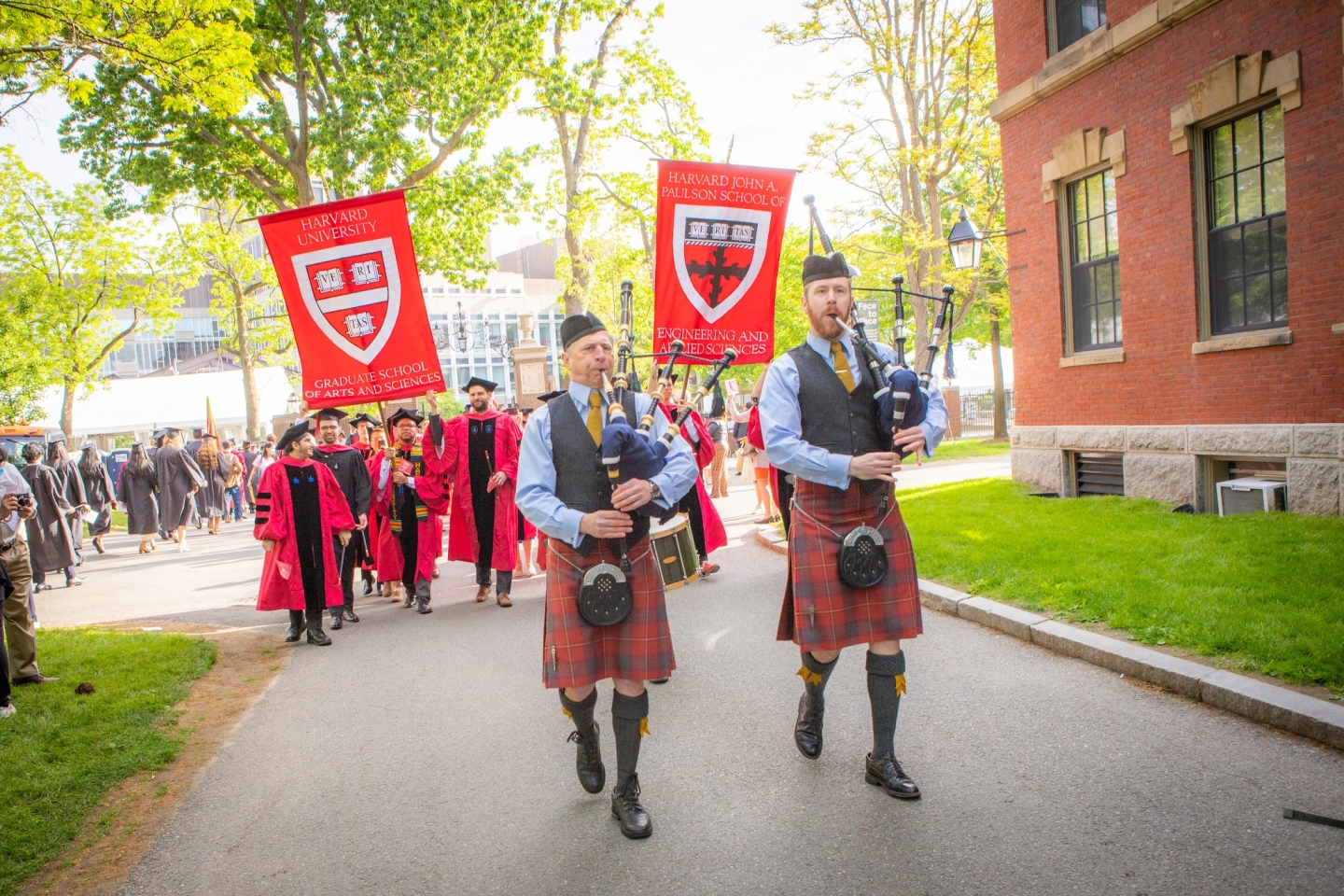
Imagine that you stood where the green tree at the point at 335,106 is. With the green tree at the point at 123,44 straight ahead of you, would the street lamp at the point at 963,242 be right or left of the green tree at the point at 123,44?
left

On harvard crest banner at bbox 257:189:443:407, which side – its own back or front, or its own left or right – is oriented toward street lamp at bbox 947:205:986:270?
left

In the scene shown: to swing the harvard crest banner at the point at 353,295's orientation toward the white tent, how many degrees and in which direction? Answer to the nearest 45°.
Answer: approximately 180°

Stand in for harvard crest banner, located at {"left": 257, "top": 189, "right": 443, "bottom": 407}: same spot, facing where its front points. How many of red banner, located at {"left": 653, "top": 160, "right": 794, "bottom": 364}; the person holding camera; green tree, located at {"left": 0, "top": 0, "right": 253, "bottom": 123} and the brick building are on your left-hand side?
2

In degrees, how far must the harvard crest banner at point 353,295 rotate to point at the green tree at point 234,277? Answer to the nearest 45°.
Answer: approximately 180°

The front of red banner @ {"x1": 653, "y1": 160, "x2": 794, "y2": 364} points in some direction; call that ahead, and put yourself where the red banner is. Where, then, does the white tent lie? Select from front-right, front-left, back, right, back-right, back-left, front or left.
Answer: back-right

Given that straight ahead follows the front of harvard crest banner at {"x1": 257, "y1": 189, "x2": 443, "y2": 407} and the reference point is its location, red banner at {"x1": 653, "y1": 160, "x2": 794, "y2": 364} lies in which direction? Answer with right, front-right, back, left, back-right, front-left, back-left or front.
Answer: left

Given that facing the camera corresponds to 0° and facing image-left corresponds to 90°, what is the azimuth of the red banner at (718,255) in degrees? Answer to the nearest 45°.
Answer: approximately 0°

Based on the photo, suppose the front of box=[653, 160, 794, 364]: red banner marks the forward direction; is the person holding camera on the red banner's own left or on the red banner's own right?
on the red banner's own right

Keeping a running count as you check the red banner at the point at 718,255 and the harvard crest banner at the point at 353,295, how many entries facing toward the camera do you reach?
2

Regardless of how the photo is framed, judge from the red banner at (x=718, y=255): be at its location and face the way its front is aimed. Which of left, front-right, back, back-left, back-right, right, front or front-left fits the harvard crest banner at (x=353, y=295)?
right

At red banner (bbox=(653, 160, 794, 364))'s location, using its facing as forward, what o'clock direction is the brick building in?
The brick building is roughly at 8 o'clock from the red banner.

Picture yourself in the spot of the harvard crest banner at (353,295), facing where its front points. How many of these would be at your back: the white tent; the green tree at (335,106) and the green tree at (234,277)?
3

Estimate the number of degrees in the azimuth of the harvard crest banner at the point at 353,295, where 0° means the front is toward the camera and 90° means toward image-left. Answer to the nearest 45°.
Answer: approximately 0°

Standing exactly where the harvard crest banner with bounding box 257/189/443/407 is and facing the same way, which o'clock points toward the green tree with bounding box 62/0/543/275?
The green tree is roughly at 6 o'clock from the harvard crest banner.
